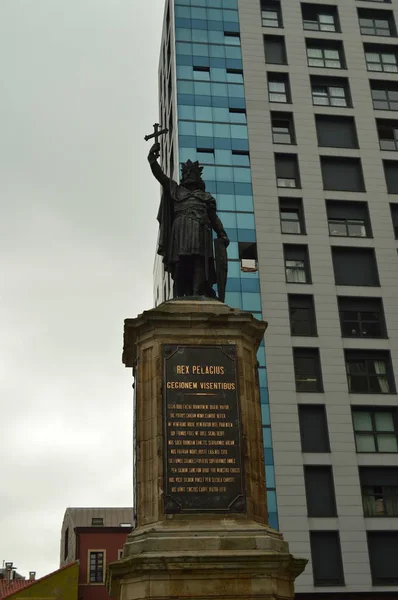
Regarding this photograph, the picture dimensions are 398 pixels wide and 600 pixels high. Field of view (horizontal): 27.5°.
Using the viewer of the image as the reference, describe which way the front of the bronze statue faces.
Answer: facing the viewer
